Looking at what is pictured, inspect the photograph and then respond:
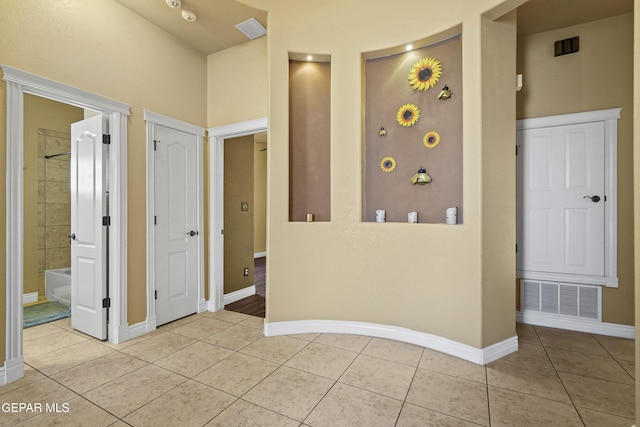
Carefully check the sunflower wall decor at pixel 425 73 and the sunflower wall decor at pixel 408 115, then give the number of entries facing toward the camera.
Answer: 2

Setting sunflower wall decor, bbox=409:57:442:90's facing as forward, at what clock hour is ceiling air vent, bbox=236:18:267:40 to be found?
The ceiling air vent is roughly at 3 o'clock from the sunflower wall decor.

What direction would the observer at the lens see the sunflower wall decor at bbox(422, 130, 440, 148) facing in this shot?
facing the viewer

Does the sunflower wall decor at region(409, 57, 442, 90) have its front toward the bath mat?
no

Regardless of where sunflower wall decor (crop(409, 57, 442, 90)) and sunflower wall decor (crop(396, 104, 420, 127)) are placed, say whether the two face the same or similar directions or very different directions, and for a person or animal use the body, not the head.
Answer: same or similar directions

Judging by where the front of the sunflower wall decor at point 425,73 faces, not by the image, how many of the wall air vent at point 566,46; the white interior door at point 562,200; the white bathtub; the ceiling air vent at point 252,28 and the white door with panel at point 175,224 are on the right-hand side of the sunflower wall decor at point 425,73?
3

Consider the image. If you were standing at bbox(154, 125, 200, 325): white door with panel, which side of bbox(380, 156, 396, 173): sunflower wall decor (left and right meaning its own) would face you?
right

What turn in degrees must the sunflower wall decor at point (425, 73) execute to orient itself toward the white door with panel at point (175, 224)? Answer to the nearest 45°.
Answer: approximately 90° to its right

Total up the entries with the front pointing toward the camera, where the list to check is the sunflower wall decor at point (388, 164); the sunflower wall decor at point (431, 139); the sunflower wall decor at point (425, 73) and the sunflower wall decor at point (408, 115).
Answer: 4

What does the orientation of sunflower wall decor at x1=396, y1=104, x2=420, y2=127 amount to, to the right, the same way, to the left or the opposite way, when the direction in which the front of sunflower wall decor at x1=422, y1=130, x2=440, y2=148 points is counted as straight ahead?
the same way

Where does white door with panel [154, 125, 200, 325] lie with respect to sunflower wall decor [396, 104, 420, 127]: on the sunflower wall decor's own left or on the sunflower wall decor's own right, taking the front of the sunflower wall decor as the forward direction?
on the sunflower wall decor's own right

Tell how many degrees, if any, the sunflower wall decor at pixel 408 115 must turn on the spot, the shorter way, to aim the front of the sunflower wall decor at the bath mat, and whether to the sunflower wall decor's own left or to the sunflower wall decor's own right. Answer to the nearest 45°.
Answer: approximately 90° to the sunflower wall decor's own right

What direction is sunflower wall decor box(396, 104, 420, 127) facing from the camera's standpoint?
toward the camera

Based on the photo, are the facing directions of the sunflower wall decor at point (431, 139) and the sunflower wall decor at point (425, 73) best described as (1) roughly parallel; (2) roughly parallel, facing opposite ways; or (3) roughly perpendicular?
roughly parallel

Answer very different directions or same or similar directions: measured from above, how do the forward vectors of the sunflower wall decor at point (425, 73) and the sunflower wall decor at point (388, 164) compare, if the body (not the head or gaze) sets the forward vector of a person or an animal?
same or similar directions
